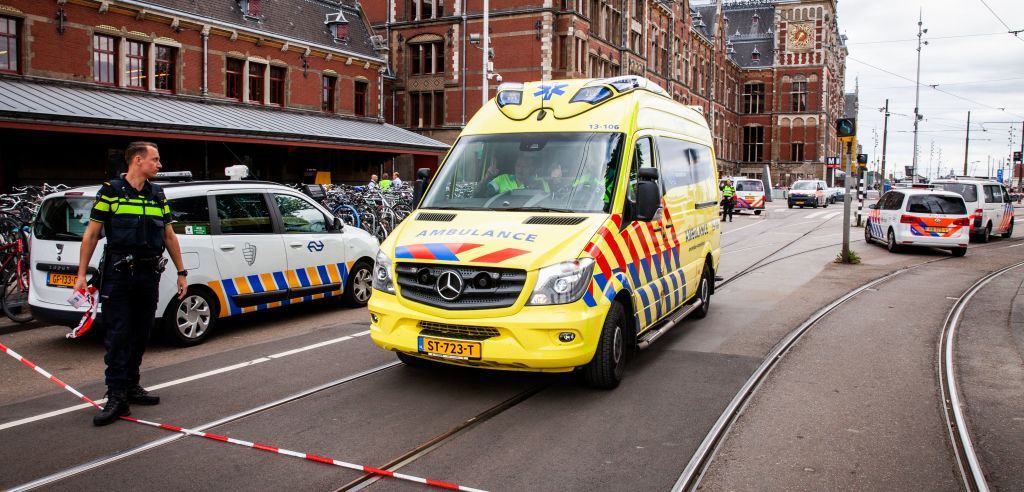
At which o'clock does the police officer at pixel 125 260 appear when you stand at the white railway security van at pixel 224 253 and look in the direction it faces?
The police officer is roughly at 5 o'clock from the white railway security van.

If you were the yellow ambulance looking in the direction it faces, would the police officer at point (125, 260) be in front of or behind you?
in front

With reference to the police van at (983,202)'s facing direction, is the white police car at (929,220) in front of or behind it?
behind

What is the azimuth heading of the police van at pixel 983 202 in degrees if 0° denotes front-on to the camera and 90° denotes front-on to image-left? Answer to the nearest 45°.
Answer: approximately 225°

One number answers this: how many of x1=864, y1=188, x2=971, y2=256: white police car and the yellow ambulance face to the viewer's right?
0

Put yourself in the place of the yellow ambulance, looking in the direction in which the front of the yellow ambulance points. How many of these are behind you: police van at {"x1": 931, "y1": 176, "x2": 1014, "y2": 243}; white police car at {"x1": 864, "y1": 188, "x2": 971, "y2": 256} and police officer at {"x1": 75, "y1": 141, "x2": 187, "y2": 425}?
2

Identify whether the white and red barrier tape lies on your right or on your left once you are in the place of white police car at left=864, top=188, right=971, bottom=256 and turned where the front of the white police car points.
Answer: on your left

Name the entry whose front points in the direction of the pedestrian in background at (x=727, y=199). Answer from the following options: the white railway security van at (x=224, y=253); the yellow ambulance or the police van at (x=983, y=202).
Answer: the white railway security van at (x=224, y=253)

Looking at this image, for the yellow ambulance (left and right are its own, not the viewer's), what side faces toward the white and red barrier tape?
front

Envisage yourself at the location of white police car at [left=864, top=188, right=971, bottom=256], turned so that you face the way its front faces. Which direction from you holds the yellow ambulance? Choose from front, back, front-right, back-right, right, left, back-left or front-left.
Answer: back-left

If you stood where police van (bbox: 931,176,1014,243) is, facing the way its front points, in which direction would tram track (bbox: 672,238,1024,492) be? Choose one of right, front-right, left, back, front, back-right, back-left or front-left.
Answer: back-right

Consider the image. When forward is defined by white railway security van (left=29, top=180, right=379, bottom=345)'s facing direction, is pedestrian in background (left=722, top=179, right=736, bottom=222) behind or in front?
in front

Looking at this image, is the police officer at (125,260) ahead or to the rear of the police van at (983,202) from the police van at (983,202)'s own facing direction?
to the rear
